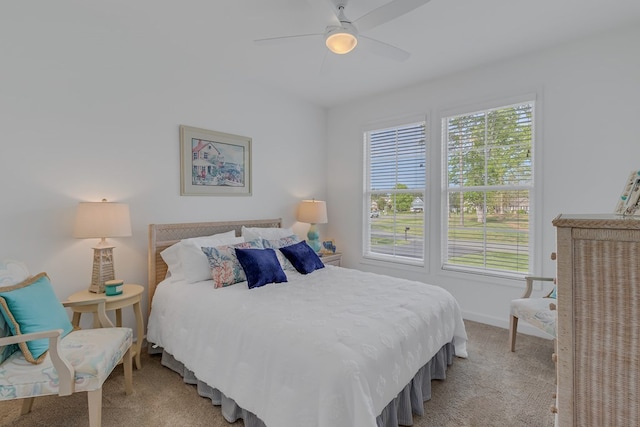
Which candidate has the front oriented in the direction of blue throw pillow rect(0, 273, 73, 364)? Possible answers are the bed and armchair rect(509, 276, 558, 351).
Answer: the armchair

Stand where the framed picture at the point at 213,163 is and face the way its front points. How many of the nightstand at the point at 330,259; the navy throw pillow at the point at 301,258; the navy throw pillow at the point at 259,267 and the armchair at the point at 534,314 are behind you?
0

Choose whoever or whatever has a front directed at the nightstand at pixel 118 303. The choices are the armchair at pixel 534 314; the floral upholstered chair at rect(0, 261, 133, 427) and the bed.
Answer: the armchair

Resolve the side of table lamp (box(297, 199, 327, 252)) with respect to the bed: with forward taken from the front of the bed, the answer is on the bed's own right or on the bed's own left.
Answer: on the bed's own left

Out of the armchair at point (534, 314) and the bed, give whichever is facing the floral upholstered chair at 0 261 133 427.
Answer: the armchair

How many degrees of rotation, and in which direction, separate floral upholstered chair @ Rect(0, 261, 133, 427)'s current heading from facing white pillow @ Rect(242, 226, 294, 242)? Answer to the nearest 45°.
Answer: approximately 90° to its left

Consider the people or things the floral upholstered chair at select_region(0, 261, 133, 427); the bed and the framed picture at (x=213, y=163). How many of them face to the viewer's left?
0

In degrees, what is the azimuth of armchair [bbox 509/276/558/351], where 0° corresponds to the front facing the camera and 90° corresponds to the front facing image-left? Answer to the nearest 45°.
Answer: approximately 45°

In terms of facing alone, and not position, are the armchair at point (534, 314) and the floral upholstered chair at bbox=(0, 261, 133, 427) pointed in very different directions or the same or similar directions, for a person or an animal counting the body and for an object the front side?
very different directions

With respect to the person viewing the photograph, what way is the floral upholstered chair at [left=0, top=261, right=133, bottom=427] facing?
facing the viewer and to the right of the viewer

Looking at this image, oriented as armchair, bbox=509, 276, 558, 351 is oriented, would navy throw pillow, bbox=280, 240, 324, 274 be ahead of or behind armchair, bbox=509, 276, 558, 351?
ahead

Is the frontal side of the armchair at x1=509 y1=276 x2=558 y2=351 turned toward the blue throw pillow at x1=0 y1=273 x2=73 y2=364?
yes

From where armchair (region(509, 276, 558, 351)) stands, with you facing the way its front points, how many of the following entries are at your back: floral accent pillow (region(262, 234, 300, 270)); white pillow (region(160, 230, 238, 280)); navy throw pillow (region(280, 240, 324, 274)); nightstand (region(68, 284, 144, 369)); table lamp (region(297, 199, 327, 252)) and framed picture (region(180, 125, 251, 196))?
0

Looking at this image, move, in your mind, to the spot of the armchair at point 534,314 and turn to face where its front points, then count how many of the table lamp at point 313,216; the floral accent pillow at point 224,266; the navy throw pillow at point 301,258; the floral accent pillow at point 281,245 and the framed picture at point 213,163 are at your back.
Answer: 0

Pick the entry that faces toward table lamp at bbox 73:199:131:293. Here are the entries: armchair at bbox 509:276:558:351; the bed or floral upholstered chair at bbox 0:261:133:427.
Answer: the armchair

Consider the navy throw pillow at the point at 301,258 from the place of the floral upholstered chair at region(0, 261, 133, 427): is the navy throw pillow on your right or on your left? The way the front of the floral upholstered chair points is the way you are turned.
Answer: on your left

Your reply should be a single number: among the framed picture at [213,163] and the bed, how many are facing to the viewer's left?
0

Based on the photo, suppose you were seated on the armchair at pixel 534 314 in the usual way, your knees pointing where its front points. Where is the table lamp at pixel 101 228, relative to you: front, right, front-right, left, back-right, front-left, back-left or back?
front

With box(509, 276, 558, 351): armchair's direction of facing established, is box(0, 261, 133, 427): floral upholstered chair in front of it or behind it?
in front

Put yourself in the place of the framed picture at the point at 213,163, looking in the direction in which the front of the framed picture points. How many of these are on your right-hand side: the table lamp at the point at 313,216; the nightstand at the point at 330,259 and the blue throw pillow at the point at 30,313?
1

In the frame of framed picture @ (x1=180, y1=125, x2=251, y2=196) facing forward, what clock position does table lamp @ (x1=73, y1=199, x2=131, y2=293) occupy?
The table lamp is roughly at 3 o'clock from the framed picture.
